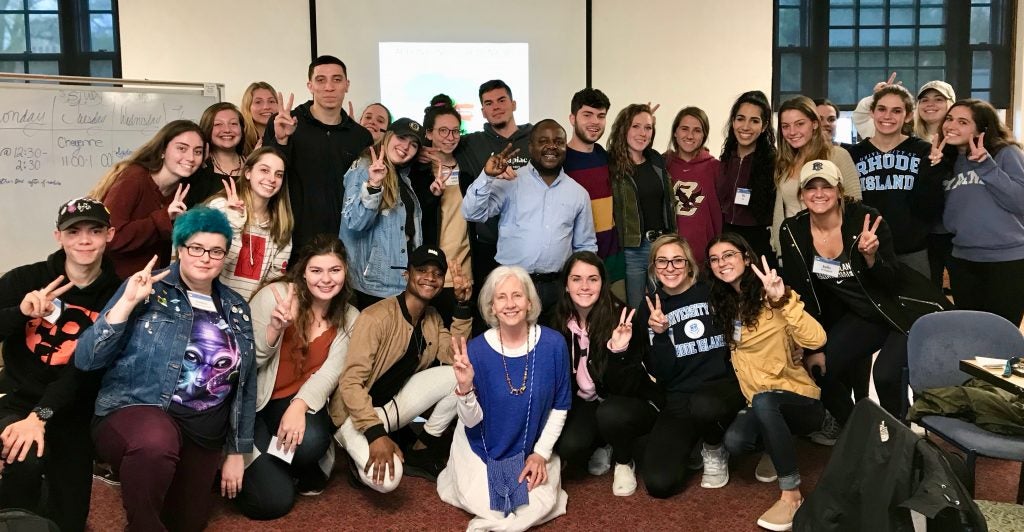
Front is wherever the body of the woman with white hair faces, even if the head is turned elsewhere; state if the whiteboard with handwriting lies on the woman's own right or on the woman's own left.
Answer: on the woman's own right

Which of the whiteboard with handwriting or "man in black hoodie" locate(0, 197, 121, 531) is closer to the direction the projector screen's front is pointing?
the man in black hoodie

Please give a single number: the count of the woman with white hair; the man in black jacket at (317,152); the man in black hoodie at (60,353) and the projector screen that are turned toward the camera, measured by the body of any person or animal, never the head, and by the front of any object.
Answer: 4

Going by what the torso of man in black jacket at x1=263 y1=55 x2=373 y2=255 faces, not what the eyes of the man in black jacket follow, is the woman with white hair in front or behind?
in front

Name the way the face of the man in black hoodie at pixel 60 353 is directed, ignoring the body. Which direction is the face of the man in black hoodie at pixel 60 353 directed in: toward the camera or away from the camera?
toward the camera

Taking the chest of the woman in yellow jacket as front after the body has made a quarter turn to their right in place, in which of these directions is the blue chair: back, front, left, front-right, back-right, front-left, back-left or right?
back-right

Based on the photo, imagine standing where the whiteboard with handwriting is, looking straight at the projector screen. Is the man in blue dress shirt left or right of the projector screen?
right

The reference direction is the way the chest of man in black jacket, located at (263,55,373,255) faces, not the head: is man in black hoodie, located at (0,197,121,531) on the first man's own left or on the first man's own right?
on the first man's own right

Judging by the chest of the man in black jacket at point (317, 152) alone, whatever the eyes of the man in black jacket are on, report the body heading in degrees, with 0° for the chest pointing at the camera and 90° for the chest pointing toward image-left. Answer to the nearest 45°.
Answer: approximately 0°

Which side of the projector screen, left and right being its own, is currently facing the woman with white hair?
front

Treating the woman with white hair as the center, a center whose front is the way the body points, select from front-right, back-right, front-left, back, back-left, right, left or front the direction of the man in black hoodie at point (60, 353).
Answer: right

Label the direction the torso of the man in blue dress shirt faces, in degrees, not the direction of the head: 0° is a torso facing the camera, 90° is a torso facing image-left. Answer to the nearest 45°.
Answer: approximately 0°

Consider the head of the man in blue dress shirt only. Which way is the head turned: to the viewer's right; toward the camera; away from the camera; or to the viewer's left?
toward the camera

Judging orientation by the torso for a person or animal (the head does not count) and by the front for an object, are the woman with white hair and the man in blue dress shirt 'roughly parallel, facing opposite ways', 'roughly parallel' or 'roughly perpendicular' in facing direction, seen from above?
roughly parallel

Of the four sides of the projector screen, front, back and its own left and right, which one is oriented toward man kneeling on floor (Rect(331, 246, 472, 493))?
front
